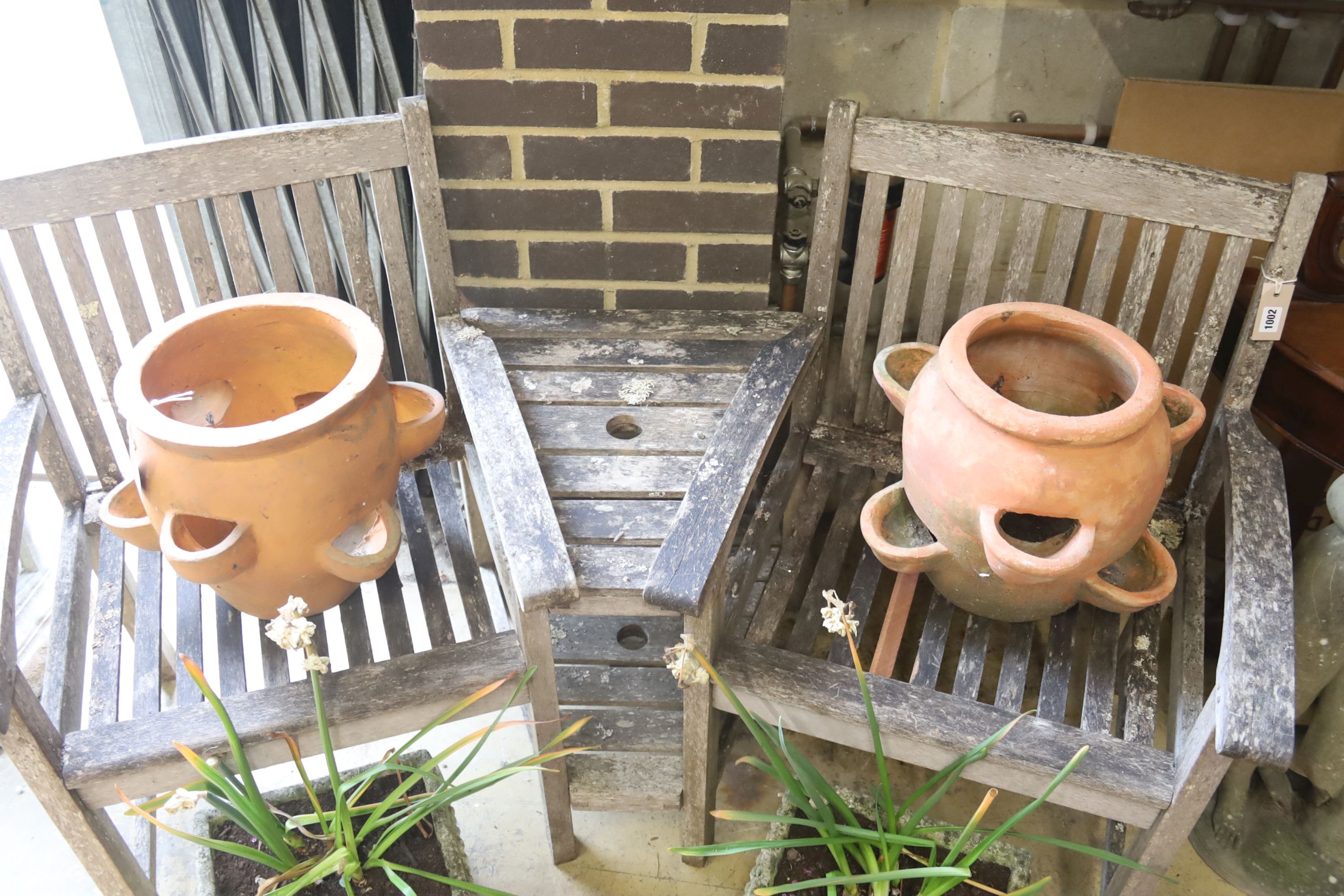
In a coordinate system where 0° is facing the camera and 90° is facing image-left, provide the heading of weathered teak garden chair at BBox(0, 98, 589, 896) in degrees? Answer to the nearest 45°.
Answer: approximately 0°

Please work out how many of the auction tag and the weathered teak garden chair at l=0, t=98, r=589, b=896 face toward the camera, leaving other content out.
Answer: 2

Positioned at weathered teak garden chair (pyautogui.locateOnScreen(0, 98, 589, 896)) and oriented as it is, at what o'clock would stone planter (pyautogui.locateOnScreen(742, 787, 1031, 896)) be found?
The stone planter is roughly at 10 o'clock from the weathered teak garden chair.

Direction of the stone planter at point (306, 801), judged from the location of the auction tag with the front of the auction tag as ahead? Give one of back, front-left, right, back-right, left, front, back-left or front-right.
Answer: front-right

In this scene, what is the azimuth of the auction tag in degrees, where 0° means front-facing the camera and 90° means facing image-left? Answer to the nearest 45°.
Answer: approximately 0°

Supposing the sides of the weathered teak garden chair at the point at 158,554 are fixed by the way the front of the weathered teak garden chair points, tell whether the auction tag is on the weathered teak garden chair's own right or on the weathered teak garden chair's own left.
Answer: on the weathered teak garden chair's own left

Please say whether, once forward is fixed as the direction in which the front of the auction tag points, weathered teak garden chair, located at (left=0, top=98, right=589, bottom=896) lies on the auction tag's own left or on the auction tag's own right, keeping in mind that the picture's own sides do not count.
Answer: on the auction tag's own right
